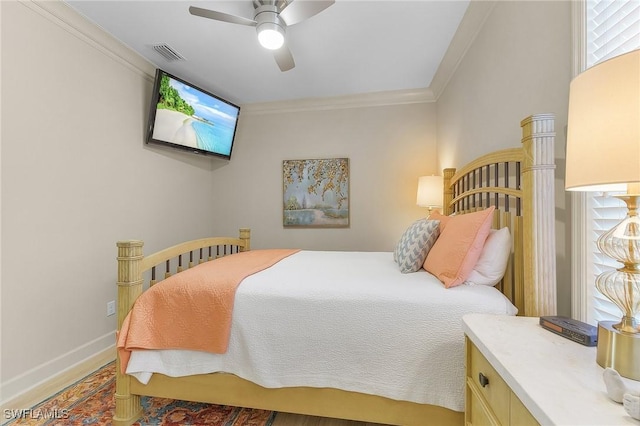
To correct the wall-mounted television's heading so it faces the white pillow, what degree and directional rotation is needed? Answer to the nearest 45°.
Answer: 0° — it already faces it

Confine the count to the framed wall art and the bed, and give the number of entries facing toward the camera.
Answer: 1

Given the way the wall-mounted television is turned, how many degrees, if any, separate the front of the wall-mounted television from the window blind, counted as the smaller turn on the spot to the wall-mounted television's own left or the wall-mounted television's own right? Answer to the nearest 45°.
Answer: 0° — it already faces it

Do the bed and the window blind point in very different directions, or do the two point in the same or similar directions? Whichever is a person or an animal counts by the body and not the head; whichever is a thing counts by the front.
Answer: same or similar directions

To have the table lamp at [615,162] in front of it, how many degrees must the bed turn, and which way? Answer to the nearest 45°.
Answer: approximately 135° to its left

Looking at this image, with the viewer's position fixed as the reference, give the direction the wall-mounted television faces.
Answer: facing the viewer and to the right of the viewer

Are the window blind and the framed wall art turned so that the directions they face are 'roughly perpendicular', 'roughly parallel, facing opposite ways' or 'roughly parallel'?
roughly perpendicular

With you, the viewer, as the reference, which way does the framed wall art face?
facing the viewer

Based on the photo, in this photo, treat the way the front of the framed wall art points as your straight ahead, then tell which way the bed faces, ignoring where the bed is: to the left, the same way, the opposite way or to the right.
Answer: to the right

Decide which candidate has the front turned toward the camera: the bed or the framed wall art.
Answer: the framed wall art

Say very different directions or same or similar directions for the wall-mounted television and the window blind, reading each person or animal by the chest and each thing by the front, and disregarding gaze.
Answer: very different directions

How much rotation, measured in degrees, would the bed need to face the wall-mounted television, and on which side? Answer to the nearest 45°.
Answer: approximately 45° to its right

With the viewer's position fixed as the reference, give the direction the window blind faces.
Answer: facing the viewer and to the left of the viewer

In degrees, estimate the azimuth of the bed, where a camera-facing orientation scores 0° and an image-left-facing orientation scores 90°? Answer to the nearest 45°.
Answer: approximately 90°
